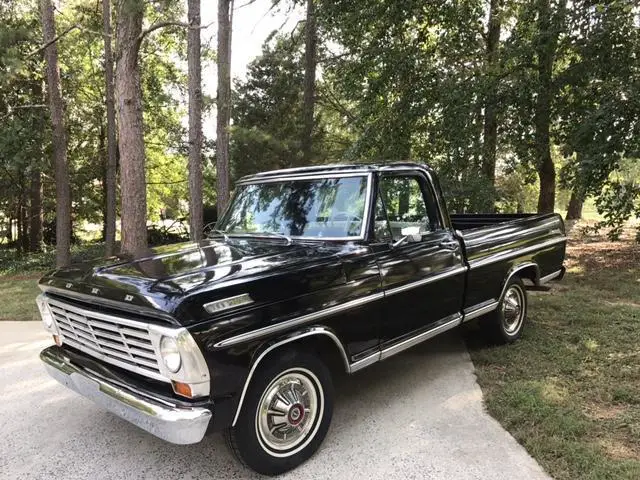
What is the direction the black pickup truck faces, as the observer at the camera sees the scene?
facing the viewer and to the left of the viewer

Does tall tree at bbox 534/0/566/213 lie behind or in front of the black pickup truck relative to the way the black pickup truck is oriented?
behind
